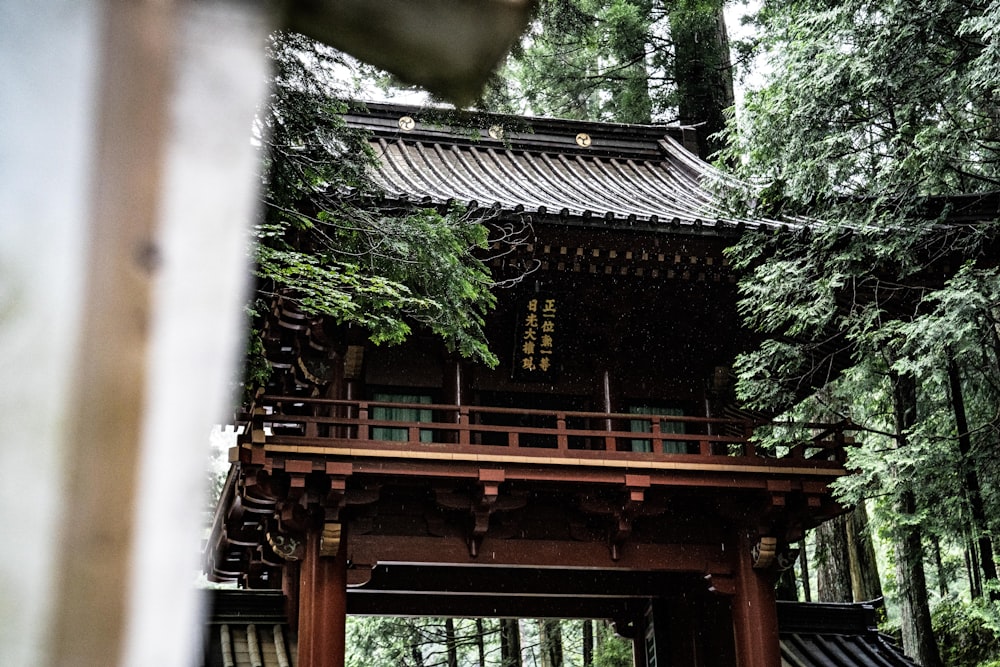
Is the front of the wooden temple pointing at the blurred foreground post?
yes

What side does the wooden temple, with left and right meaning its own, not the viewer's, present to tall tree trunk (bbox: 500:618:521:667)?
back

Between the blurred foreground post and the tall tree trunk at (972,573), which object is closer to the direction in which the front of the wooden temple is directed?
the blurred foreground post

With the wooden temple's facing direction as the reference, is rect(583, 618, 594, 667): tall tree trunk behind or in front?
behind

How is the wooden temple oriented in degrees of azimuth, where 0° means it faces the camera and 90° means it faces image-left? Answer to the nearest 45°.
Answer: approximately 0°

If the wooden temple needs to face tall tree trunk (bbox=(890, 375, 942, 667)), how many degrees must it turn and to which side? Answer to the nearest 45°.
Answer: approximately 135° to its left

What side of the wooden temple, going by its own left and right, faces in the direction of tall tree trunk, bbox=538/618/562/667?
back
